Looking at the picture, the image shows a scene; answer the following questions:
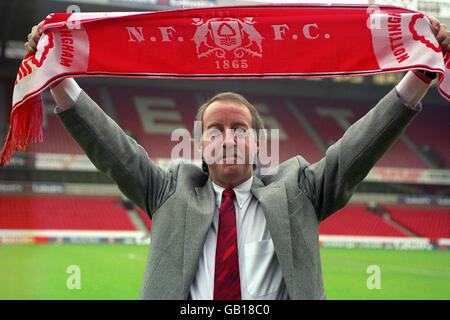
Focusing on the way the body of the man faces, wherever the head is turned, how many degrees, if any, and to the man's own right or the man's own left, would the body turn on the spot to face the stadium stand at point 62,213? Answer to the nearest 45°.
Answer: approximately 180°

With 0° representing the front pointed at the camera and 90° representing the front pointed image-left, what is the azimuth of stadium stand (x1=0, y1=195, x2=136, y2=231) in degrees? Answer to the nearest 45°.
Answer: approximately 0°

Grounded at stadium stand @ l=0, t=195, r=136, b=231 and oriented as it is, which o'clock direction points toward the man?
The man is roughly at 12 o'clock from the stadium stand.

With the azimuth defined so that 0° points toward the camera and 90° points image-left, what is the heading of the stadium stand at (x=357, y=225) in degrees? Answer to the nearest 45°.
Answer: approximately 0°
